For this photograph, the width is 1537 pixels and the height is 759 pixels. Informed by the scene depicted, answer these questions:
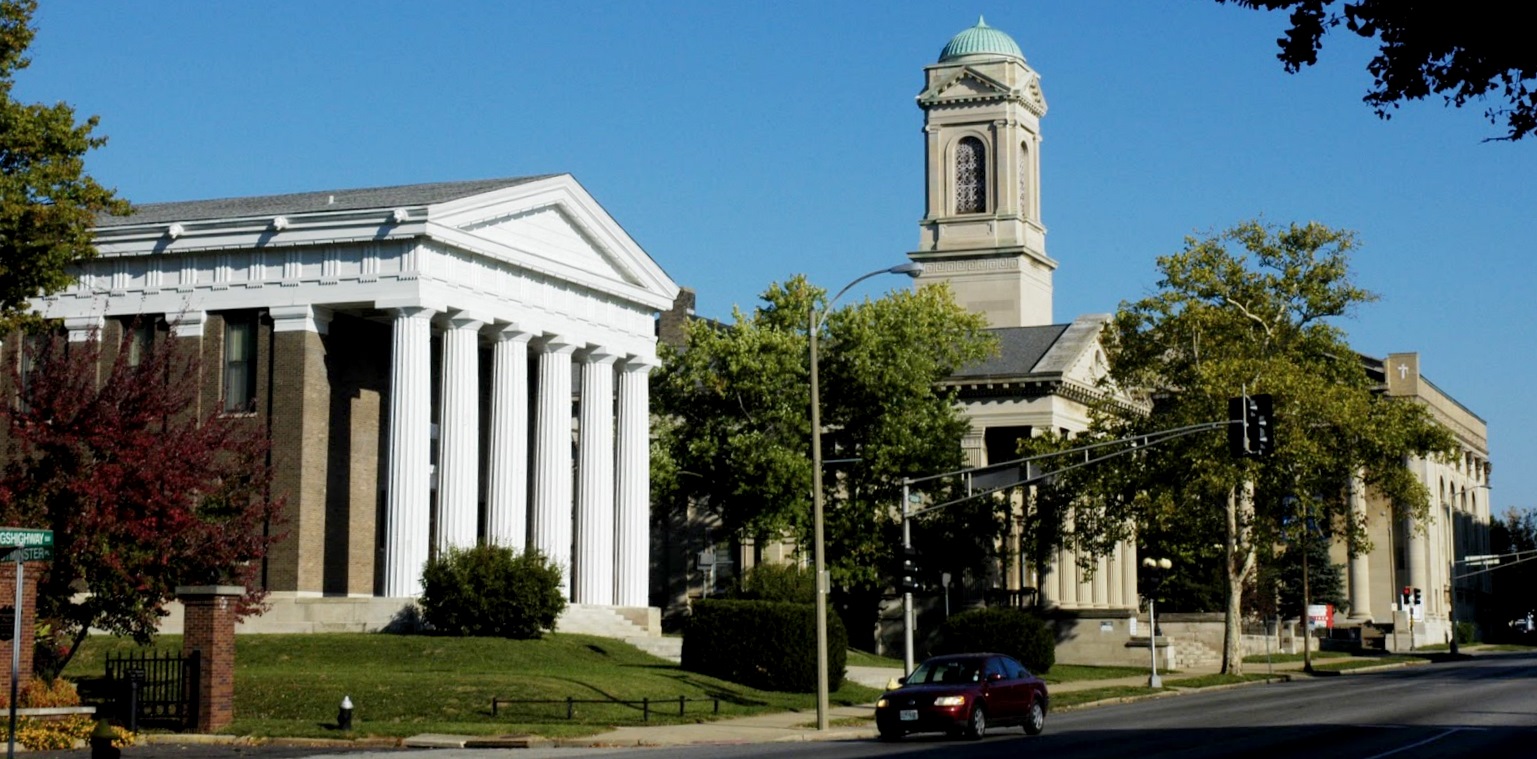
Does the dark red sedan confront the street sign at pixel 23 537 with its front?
yes

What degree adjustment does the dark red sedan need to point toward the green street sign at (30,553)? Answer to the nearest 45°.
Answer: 0° — it already faces it

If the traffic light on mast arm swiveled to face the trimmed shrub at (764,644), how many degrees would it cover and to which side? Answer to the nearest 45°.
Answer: approximately 135° to its left

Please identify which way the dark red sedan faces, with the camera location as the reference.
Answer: facing the viewer and to the left of the viewer

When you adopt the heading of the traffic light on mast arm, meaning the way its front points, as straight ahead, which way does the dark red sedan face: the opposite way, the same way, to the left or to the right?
the opposite way

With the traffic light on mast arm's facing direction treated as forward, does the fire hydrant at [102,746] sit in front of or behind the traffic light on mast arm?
behind

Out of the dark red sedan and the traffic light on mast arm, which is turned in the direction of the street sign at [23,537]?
the dark red sedan

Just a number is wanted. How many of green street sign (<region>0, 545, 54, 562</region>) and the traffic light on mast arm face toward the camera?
1

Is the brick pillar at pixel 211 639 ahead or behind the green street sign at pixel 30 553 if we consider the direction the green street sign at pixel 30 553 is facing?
behind

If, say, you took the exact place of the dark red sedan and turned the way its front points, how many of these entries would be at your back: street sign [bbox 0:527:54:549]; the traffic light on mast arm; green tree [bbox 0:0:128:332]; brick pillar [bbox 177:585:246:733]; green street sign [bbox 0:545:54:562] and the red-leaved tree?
1

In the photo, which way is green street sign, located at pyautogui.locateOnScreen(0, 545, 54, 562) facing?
toward the camera

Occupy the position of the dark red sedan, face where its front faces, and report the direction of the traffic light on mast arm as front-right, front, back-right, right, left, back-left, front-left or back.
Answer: back
